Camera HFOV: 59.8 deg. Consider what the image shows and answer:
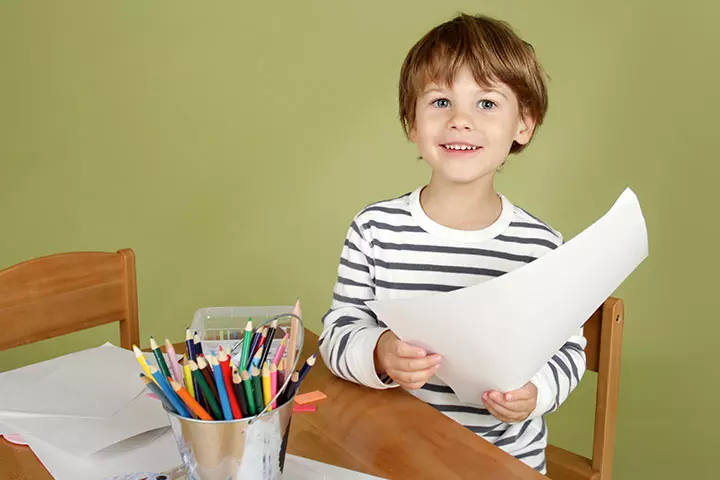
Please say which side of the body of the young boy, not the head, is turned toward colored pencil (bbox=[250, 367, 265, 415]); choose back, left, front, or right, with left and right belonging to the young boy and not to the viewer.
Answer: front

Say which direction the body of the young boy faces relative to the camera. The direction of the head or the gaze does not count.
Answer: toward the camera

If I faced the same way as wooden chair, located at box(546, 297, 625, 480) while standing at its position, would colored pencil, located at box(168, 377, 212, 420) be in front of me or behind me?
in front

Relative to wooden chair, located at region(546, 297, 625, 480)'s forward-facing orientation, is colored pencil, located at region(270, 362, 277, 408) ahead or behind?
ahead

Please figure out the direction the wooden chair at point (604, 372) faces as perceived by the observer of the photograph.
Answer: facing the viewer and to the left of the viewer

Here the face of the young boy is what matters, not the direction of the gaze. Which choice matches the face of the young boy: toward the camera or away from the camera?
toward the camera

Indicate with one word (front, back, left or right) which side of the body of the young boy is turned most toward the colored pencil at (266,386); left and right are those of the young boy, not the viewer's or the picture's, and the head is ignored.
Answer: front
